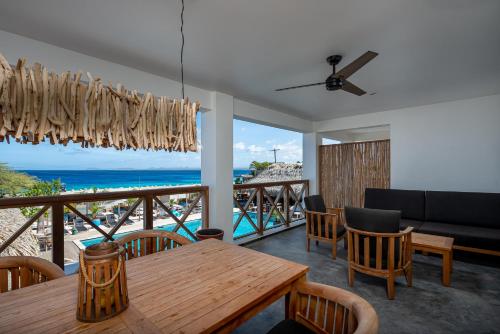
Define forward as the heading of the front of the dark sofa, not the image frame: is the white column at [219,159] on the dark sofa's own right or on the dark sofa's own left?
on the dark sofa's own right

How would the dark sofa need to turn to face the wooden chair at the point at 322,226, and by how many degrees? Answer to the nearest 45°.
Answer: approximately 45° to its right

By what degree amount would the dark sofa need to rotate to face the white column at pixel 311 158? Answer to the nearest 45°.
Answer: approximately 90° to its right

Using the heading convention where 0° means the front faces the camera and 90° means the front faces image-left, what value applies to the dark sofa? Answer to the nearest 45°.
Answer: approximately 0°

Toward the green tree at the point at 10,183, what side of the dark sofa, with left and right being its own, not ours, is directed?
right

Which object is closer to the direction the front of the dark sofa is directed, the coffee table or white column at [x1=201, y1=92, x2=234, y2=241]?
the coffee table

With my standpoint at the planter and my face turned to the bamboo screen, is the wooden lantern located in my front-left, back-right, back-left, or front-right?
back-right

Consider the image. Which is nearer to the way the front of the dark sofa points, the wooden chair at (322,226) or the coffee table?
the coffee table

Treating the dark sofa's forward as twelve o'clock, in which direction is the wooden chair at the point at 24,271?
The wooden chair is roughly at 1 o'clock from the dark sofa.

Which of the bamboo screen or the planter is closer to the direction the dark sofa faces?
the planter

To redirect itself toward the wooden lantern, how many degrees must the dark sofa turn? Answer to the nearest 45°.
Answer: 0° — it already faces it
